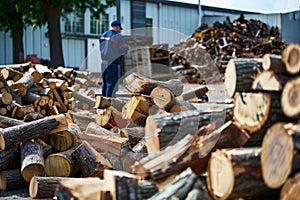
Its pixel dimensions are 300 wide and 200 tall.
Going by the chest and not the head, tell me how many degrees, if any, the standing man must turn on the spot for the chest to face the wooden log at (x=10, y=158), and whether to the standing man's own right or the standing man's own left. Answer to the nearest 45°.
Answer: approximately 135° to the standing man's own right

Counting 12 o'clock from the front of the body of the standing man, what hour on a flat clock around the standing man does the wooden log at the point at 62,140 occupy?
The wooden log is roughly at 5 o'clock from the standing man.

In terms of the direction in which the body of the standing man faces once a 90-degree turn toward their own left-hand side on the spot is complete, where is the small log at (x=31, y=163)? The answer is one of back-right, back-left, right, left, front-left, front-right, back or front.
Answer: back-left

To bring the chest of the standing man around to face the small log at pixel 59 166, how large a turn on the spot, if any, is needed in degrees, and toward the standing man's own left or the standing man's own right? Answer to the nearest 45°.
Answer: approximately 135° to the standing man's own right

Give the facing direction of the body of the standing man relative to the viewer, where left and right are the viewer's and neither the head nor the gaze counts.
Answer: facing away from the viewer and to the right of the viewer

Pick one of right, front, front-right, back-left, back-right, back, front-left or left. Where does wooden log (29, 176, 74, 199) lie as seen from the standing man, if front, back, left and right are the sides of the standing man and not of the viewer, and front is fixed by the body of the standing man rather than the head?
back-right

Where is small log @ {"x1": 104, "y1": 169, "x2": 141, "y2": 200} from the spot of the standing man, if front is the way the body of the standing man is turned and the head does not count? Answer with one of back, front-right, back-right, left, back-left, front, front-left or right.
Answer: back-right
